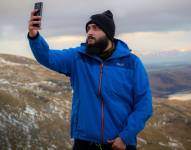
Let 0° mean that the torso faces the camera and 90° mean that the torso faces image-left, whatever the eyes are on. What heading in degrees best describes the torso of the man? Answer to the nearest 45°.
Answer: approximately 0°
